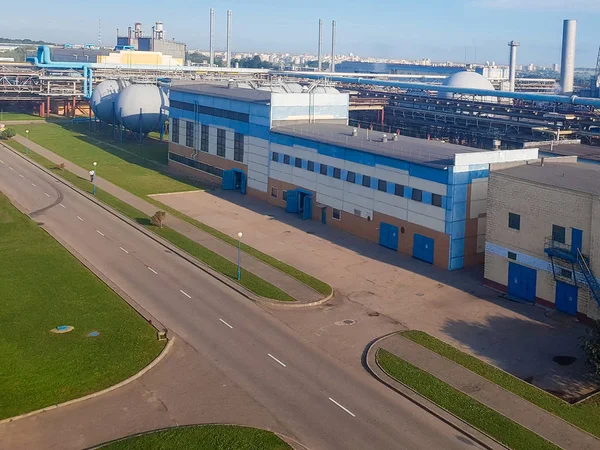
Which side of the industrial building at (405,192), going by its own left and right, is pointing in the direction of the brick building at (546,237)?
left

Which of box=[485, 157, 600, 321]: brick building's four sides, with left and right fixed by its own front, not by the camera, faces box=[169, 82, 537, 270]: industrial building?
right

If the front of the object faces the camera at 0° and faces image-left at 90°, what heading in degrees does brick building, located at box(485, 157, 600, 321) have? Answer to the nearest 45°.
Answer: approximately 45°

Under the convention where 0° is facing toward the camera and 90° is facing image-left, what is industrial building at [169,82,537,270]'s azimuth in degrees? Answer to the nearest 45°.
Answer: approximately 45°
